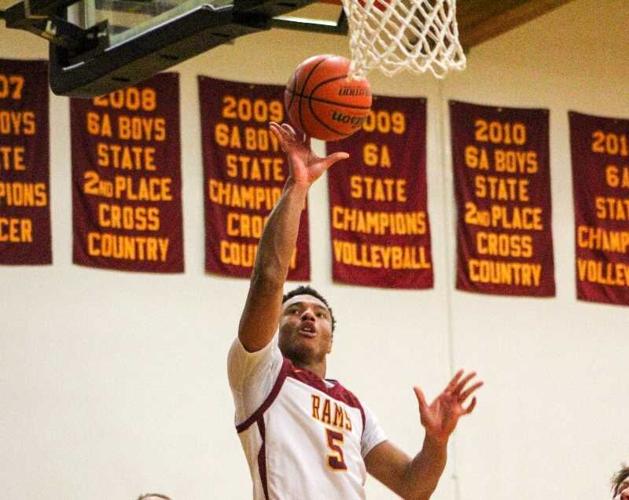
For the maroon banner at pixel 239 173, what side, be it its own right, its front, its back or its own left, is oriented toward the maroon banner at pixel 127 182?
right

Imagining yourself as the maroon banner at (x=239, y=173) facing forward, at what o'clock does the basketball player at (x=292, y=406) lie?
The basketball player is roughly at 12 o'clock from the maroon banner.

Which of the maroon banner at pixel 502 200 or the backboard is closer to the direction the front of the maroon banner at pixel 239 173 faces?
the backboard

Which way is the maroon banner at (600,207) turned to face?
toward the camera

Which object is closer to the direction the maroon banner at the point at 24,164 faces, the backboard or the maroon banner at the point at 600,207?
the backboard

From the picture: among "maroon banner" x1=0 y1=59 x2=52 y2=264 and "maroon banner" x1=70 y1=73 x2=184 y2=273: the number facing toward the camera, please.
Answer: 2

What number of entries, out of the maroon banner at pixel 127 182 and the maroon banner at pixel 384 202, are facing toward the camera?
2

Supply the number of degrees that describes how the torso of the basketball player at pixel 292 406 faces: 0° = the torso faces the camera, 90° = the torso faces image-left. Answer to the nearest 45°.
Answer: approximately 315°

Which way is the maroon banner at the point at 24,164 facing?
toward the camera

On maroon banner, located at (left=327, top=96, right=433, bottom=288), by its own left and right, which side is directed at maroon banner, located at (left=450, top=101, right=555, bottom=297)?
left
